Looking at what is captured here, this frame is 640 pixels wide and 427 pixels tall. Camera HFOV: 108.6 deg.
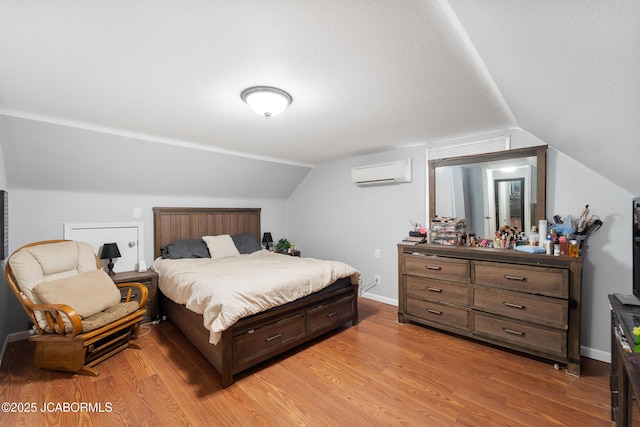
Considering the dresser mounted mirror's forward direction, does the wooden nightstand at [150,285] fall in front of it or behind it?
in front

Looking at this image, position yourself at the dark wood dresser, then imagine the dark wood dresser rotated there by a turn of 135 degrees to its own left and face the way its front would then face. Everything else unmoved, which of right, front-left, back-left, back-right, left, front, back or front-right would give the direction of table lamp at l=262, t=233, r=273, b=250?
back

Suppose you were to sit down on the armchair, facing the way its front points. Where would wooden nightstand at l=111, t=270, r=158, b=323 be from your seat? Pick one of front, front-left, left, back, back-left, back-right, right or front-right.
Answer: left

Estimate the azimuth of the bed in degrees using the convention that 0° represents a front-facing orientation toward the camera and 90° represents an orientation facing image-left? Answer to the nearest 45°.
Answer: approximately 315°

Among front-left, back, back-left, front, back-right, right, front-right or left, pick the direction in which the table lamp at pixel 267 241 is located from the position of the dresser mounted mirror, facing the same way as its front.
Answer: front-right

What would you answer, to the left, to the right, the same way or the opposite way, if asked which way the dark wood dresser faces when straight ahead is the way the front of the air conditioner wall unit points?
the same way

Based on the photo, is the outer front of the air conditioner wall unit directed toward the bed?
yes

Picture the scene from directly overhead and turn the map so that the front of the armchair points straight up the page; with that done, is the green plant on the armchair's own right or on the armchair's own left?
on the armchair's own left

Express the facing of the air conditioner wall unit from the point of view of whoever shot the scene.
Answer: facing the viewer and to the left of the viewer

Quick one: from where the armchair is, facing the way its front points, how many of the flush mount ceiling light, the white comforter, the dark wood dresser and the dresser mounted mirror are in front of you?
4

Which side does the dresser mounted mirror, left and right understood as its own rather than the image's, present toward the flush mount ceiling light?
front

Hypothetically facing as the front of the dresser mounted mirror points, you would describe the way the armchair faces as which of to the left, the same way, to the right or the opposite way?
to the left

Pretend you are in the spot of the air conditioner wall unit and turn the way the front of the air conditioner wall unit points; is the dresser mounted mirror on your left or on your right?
on your left

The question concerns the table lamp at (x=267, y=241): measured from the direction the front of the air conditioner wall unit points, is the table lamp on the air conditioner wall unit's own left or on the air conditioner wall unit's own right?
on the air conditioner wall unit's own right
